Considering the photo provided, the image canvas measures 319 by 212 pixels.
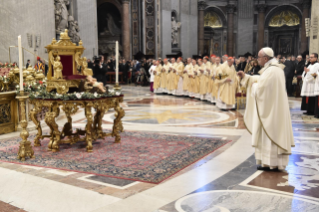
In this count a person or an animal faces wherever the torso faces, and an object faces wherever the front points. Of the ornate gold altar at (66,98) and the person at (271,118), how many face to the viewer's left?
1

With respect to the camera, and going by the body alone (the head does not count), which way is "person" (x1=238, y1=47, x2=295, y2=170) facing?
to the viewer's left

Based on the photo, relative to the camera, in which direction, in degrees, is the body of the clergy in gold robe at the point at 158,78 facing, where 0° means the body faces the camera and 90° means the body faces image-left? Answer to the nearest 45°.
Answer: approximately 45°

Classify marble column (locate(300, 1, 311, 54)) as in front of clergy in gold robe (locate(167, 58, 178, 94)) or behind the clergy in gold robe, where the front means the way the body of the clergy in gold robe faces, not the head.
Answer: behind

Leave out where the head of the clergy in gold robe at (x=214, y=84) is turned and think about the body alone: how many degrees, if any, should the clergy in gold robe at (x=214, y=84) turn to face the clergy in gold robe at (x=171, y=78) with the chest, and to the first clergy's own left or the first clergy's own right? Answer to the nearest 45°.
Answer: approximately 90° to the first clergy's own right

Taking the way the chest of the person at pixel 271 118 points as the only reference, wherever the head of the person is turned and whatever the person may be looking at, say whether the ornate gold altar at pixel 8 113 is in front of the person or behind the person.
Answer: in front

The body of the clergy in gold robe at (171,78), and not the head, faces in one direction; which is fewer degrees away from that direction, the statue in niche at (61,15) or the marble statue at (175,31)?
the statue in niche

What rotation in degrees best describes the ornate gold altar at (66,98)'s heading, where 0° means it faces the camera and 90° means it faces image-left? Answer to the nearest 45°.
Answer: approximately 315°

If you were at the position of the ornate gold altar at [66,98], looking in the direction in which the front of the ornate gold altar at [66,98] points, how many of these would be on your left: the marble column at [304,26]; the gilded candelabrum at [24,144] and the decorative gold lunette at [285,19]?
2

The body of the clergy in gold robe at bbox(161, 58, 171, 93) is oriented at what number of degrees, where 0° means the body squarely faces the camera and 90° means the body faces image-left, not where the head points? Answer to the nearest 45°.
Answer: approximately 45°

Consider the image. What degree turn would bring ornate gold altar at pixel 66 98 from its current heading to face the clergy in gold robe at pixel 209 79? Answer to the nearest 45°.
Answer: approximately 90° to its left

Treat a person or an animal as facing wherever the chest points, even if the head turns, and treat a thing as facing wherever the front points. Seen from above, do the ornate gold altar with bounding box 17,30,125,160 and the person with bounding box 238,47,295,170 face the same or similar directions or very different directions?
very different directions

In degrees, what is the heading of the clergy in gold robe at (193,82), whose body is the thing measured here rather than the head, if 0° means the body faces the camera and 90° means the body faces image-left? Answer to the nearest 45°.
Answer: approximately 45°
